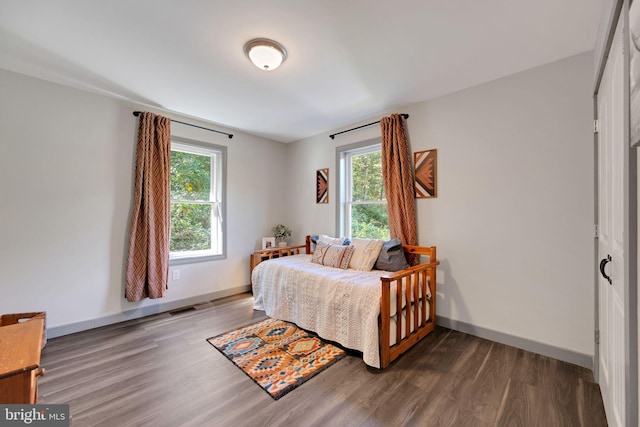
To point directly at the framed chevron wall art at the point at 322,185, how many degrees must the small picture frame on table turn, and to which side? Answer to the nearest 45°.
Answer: approximately 45° to its left

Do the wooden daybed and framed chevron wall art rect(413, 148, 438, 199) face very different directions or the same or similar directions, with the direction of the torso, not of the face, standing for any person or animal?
same or similar directions

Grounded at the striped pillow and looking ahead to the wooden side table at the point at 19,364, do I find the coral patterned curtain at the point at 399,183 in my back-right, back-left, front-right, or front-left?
back-left

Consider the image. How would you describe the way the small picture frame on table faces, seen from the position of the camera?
facing the viewer

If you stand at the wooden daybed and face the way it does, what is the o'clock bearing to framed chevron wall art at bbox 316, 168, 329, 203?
The framed chevron wall art is roughly at 4 o'clock from the wooden daybed.

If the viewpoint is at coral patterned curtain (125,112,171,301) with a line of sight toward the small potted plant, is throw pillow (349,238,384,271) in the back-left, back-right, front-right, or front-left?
front-right

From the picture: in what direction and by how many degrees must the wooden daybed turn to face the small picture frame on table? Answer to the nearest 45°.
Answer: approximately 90° to its right

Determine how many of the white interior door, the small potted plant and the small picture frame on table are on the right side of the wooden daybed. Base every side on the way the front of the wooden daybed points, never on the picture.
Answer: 2

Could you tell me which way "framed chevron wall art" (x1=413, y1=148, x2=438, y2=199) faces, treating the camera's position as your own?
facing the viewer and to the left of the viewer

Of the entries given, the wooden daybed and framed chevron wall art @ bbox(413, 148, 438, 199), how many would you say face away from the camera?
0

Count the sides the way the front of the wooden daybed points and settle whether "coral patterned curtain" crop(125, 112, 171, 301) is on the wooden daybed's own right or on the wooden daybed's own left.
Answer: on the wooden daybed's own right

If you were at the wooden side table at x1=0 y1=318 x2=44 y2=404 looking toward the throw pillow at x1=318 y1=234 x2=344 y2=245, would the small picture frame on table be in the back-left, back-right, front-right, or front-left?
front-left

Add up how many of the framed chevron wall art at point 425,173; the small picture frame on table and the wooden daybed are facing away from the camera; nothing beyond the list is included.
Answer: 0

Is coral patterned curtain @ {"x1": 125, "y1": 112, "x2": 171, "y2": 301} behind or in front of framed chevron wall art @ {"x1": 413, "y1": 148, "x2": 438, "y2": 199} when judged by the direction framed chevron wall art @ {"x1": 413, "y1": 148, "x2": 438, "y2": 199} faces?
in front
